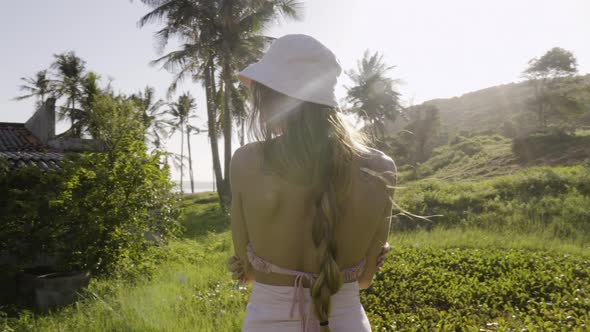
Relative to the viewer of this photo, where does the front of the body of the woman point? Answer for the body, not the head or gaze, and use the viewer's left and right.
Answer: facing away from the viewer

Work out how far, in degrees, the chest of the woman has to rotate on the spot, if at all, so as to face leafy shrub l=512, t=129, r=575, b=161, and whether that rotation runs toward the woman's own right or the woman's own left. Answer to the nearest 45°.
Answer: approximately 45° to the woman's own right

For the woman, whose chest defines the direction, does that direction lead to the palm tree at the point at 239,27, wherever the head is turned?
yes

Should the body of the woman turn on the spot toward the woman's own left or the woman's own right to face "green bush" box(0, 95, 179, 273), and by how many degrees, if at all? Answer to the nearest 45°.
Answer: approximately 45° to the woman's own left

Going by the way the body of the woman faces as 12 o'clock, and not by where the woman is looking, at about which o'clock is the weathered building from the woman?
The weathered building is roughly at 11 o'clock from the woman.

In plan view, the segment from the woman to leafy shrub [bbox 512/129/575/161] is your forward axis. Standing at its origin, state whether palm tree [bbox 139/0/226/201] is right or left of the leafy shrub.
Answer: left
